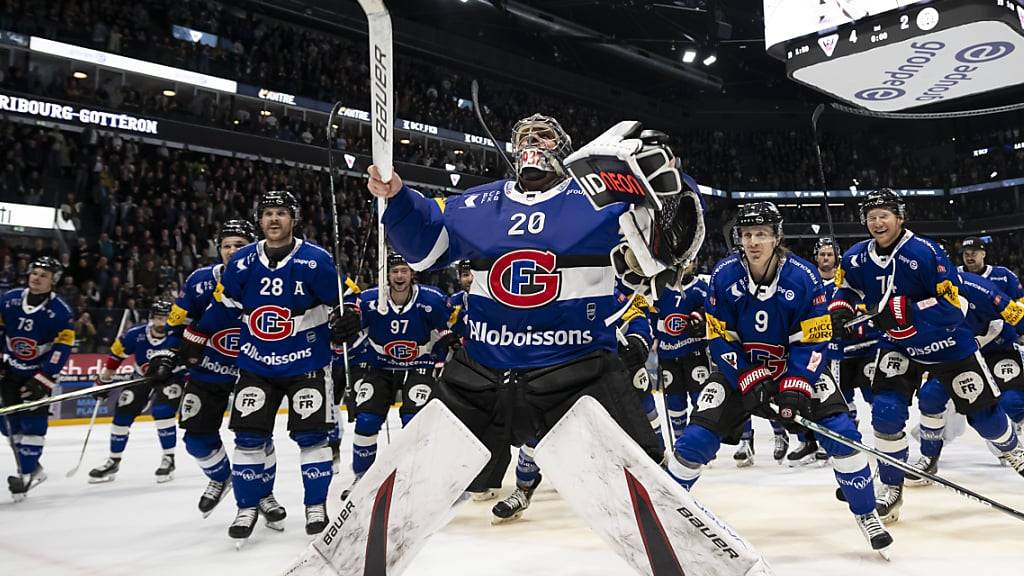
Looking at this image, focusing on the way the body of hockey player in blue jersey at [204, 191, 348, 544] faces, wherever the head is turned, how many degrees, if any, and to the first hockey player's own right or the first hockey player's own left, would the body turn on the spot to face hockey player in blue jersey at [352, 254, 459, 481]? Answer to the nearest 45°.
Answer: approximately 135° to the first hockey player's own left

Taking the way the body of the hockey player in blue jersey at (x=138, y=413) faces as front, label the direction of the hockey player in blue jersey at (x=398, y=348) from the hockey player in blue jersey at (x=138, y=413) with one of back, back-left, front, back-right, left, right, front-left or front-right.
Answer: front-left

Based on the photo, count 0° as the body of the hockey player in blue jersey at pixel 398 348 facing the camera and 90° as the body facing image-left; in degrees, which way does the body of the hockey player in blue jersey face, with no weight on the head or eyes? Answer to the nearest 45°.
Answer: approximately 0°

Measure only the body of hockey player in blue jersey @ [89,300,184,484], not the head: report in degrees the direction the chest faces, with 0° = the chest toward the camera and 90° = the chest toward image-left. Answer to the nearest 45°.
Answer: approximately 0°

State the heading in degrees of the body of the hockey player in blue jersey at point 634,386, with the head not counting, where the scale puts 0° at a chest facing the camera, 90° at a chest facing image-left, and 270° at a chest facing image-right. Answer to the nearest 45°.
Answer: approximately 45°
